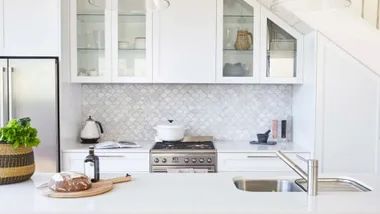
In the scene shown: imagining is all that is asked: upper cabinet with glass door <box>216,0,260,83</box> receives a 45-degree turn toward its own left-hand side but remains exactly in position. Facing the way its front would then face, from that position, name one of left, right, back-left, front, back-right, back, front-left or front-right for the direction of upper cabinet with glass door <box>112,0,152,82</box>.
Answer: back-right

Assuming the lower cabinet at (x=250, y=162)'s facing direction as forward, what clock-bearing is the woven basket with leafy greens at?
The woven basket with leafy greens is roughly at 1 o'clock from the lower cabinet.

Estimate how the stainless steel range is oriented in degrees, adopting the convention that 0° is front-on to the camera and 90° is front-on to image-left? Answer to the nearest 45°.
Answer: approximately 0°

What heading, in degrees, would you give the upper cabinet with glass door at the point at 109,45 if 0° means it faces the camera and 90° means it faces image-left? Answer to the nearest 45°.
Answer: approximately 0°

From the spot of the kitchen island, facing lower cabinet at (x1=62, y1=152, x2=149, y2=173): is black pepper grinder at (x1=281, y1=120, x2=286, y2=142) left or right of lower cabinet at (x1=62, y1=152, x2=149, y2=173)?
right

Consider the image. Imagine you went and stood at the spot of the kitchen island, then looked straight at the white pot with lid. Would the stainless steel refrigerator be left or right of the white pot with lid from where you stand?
left

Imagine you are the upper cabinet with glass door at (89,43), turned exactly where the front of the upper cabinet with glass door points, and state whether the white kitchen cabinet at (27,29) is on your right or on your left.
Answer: on your right

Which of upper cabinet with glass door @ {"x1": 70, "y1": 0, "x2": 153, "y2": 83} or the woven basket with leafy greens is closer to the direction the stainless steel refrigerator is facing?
the woven basket with leafy greens

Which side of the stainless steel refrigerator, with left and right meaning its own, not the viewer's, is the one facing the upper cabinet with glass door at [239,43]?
left

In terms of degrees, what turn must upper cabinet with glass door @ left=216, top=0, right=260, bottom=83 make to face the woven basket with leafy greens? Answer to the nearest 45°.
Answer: approximately 45° to its right

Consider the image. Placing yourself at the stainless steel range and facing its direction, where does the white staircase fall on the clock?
The white staircase is roughly at 9 o'clock from the stainless steel range.

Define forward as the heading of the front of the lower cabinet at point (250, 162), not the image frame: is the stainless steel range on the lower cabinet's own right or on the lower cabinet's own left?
on the lower cabinet's own right

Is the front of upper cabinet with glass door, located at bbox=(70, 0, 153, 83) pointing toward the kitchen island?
yes

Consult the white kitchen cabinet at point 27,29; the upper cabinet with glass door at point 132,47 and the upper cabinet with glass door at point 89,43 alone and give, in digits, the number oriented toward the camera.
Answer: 3

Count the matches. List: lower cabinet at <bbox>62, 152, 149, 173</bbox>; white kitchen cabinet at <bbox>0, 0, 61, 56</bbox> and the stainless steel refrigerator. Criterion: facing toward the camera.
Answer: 3
